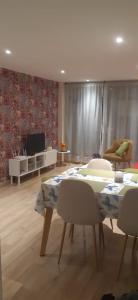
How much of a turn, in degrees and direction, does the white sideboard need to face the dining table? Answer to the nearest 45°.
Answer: approximately 45° to its right

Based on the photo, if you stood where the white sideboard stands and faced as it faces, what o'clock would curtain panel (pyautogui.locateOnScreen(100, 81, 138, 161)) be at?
The curtain panel is roughly at 10 o'clock from the white sideboard.

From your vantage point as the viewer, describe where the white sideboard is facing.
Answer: facing the viewer and to the right of the viewer

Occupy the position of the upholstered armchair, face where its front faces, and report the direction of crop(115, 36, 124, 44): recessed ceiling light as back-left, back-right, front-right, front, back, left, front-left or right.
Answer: front-left

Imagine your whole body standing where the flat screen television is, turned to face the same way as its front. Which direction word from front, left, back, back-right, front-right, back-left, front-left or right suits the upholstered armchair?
front-left

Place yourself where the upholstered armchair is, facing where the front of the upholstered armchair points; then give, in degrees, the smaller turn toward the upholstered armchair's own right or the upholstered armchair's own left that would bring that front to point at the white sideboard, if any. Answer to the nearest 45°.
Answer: approximately 45° to the upholstered armchair's own right

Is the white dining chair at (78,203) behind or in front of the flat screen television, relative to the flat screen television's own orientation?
in front

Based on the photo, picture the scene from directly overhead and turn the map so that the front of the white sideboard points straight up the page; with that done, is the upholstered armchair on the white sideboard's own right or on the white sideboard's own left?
on the white sideboard's own left

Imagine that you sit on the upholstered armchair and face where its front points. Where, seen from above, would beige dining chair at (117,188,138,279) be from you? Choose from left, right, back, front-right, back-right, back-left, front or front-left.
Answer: front-left

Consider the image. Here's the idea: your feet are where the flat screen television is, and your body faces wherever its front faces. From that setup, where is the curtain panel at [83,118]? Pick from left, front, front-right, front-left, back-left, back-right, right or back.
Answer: left

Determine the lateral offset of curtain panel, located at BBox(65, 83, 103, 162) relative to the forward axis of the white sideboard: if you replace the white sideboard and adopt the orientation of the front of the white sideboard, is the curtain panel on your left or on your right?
on your left

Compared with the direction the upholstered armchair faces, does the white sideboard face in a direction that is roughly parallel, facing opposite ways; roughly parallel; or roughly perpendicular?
roughly perpendicular

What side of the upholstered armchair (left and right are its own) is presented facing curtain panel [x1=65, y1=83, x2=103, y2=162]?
right

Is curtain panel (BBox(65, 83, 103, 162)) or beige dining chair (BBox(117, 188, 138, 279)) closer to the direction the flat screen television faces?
the beige dining chair

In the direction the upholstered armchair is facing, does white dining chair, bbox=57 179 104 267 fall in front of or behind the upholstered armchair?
in front
